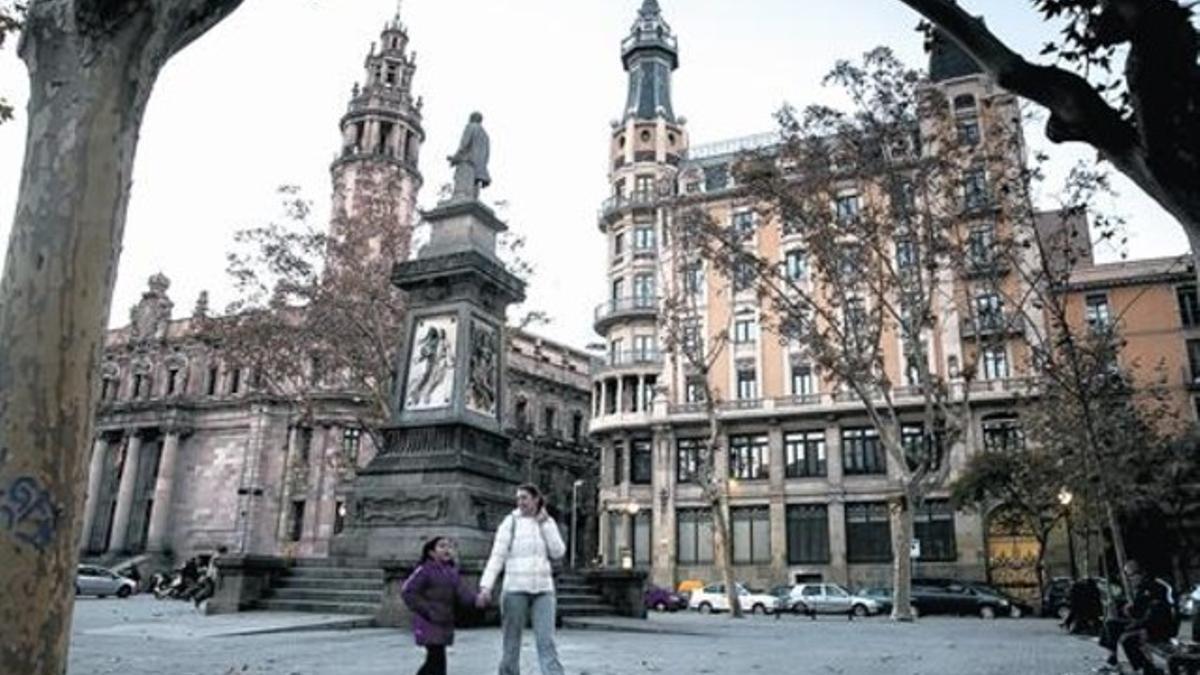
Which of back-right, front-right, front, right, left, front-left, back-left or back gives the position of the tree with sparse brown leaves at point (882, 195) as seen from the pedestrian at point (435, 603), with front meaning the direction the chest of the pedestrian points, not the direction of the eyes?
left

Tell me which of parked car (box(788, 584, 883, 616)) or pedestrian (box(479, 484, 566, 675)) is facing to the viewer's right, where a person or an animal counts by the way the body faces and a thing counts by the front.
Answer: the parked car

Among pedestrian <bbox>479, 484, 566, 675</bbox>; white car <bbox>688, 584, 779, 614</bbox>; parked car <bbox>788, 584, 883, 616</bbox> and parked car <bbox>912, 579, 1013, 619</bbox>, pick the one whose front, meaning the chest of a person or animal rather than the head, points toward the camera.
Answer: the pedestrian

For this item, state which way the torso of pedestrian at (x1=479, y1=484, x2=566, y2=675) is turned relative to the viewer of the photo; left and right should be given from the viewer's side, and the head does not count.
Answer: facing the viewer

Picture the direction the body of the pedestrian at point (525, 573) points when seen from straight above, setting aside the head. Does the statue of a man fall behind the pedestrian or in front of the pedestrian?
behind

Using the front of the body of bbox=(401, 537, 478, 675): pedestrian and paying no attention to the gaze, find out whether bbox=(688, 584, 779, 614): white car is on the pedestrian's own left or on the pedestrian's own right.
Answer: on the pedestrian's own left

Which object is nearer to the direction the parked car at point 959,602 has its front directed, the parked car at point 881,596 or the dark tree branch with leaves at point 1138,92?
the dark tree branch with leaves

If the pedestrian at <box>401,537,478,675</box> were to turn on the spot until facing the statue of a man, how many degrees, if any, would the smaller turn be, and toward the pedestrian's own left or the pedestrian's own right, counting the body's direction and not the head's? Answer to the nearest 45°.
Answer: approximately 135° to the pedestrian's own left

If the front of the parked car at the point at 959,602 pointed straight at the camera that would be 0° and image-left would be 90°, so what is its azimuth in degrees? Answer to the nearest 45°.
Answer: approximately 270°

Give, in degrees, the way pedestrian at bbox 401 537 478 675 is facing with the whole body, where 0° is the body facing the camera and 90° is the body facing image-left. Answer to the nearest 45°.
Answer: approximately 315°
